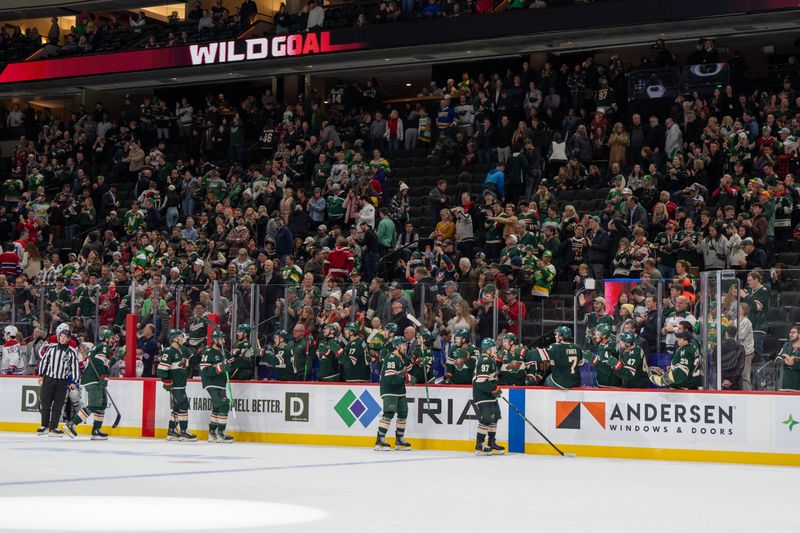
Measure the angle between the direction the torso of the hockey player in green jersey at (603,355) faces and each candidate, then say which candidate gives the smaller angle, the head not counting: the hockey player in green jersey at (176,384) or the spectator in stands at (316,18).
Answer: the hockey player in green jersey

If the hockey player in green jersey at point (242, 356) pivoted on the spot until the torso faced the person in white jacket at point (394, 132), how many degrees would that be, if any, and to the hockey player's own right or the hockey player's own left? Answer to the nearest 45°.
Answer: approximately 180°

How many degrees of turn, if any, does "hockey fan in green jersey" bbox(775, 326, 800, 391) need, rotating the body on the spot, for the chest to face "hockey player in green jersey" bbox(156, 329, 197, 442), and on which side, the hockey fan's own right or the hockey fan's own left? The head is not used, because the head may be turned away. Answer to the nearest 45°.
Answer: approximately 45° to the hockey fan's own right

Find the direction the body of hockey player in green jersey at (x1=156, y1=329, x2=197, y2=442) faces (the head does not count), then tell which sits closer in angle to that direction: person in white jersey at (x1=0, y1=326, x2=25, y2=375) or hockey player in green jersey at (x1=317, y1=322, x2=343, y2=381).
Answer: the hockey player in green jersey

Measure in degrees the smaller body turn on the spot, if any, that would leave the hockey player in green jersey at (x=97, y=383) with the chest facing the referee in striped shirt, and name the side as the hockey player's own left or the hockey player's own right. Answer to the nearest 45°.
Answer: approximately 135° to the hockey player's own left

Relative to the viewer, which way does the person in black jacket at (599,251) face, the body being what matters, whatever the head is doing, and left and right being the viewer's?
facing the viewer and to the left of the viewer

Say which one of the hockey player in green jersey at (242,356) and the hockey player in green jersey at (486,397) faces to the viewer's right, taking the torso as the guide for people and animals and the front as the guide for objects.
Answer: the hockey player in green jersey at (486,397)

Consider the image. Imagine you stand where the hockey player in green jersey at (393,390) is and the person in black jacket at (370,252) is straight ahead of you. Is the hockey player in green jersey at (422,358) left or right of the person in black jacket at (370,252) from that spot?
right
